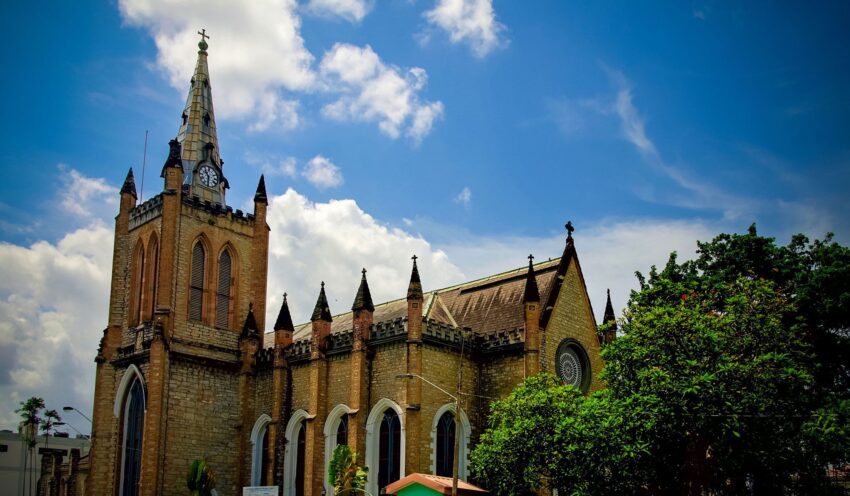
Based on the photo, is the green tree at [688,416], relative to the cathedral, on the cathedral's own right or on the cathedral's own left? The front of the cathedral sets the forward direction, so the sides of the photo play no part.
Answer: on the cathedral's own left

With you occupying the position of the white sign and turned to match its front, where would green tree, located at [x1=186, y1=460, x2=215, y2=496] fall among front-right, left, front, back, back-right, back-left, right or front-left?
back-right

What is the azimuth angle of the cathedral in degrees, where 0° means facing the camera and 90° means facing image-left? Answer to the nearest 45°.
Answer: approximately 45°

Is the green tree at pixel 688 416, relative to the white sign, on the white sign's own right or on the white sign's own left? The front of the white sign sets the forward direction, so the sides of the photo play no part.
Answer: on the white sign's own left

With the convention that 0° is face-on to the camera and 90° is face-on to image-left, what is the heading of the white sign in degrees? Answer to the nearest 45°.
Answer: approximately 0°
